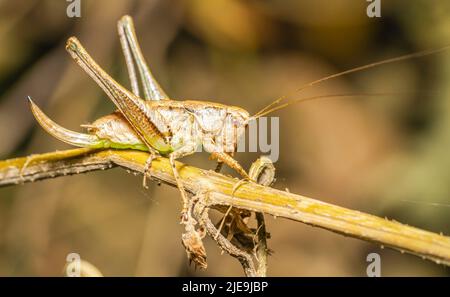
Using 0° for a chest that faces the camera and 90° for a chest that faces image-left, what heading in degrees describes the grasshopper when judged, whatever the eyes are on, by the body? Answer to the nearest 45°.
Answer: approximately 270°
